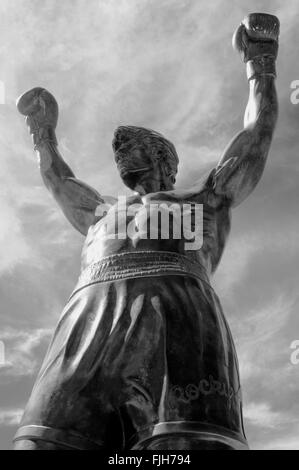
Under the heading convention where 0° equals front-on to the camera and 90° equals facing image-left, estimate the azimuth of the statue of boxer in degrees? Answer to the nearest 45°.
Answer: approximately 45°
